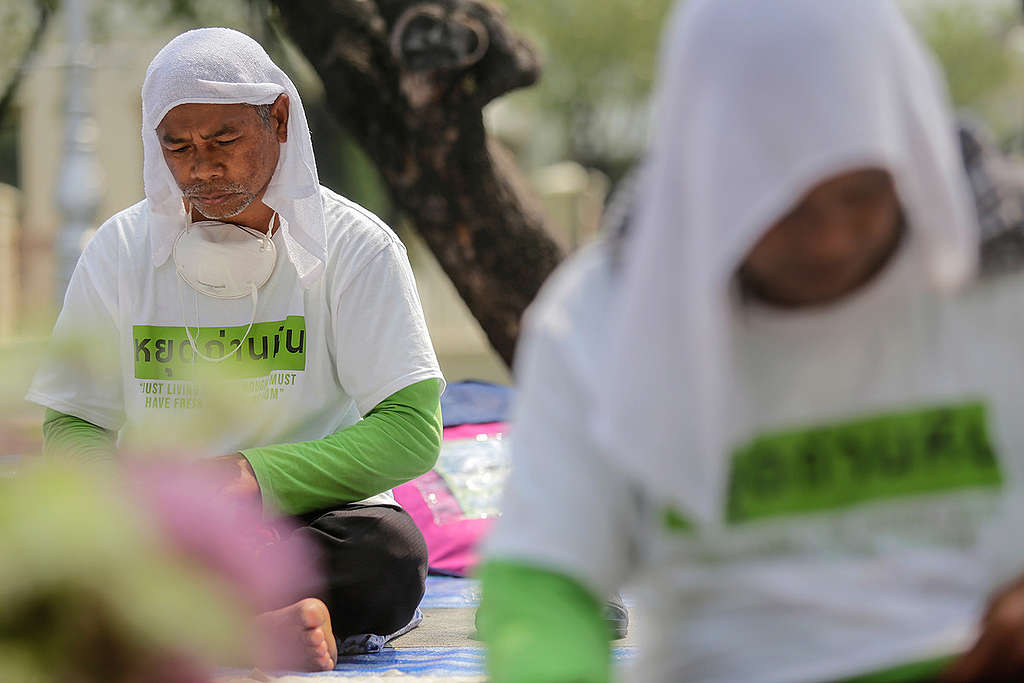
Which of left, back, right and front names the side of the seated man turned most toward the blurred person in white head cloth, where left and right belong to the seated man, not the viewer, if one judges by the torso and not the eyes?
front

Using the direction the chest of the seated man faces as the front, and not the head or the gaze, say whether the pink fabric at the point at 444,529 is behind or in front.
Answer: behind

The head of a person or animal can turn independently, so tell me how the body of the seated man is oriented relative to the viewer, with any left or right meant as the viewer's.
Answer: facing the viewer

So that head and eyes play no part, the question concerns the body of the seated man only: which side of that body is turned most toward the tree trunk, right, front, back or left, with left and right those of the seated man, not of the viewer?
back

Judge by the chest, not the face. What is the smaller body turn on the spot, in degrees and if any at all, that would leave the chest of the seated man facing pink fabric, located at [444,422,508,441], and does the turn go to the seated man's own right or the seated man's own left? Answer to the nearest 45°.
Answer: approximately 135° to the seated man's own left
